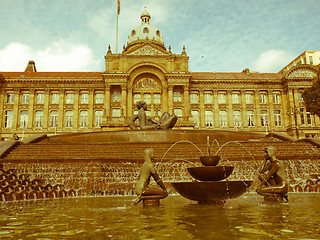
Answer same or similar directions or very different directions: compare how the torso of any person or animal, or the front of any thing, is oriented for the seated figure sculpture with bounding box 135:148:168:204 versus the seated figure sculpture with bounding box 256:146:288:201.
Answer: very different directions

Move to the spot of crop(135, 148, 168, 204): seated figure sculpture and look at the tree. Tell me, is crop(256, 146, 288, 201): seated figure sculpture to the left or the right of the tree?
right

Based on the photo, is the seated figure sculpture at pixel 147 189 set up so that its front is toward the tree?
no

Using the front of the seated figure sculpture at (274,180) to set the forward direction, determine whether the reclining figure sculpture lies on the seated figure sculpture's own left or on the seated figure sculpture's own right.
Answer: on the seated figure sculpture's own right

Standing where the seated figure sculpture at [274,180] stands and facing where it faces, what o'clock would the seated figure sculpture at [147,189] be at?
the seated figure sculpture at [147,189] is roughly at 11 o'clock from the seated figure sculpture at [274,180].

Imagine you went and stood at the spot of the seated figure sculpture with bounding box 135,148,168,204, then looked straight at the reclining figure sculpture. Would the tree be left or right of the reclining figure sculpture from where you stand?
right

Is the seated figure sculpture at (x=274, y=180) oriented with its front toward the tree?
no

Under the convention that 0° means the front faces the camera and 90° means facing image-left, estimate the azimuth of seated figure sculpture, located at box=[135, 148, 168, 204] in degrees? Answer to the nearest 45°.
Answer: approximately 270°

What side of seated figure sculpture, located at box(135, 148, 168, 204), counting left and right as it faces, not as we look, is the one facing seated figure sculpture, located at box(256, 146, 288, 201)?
front

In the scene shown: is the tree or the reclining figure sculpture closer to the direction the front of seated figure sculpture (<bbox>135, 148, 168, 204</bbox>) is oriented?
the tree

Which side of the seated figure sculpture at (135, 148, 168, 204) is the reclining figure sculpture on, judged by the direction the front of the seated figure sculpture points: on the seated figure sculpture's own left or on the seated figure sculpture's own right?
on the seated figure sculpture's own left

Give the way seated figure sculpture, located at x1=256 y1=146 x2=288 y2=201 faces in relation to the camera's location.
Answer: facing to the left of the viewer
